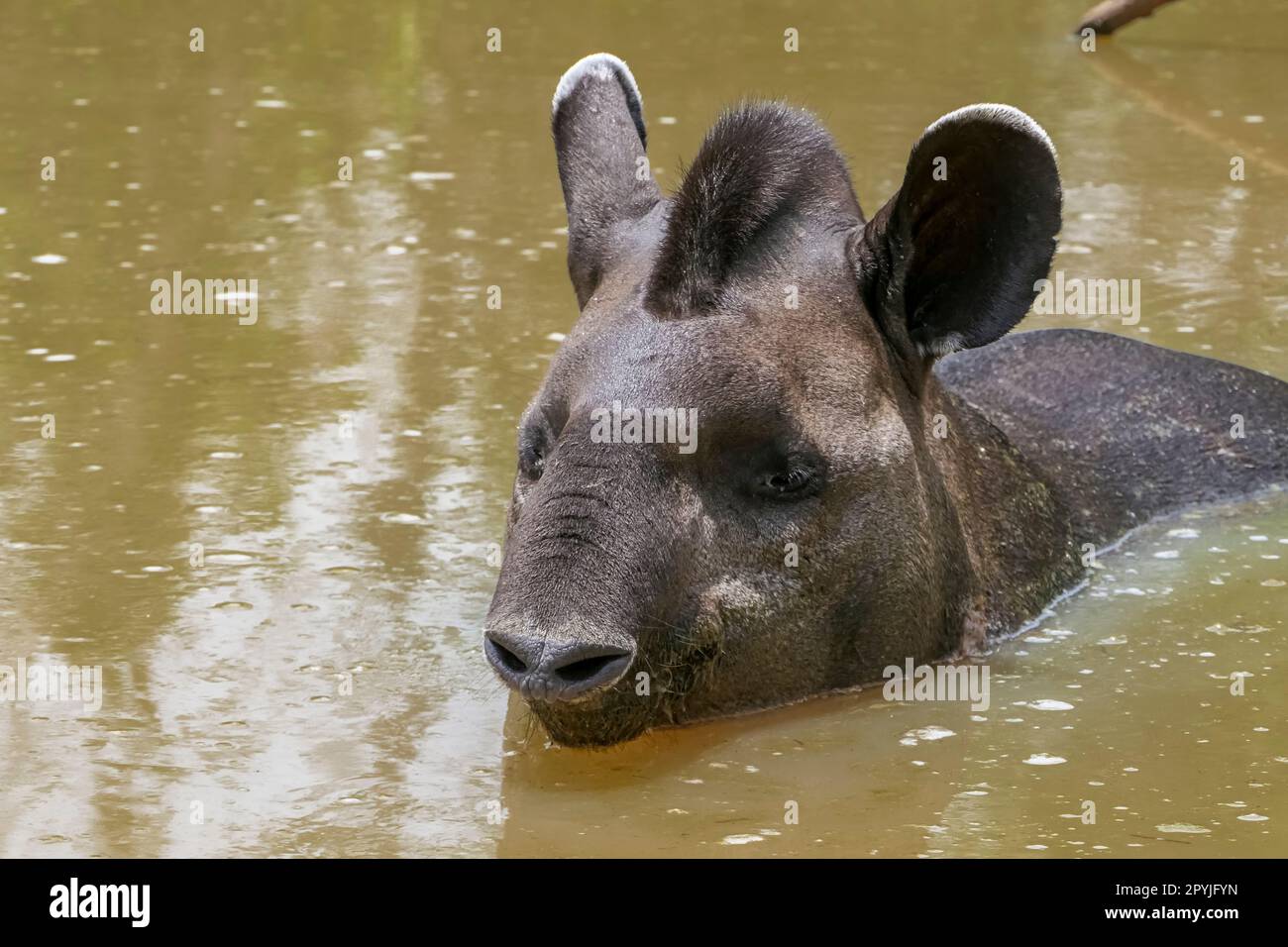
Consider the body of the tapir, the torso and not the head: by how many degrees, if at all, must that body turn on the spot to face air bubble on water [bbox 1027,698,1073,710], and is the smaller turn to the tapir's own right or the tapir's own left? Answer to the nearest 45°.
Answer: approximately 135° to the tapir's own left

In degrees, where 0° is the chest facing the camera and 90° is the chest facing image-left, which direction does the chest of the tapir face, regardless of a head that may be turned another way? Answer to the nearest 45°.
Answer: approximately 45°

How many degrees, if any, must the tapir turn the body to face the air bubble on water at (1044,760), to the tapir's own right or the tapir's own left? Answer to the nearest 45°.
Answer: approximately 135° to the tapir's own left
